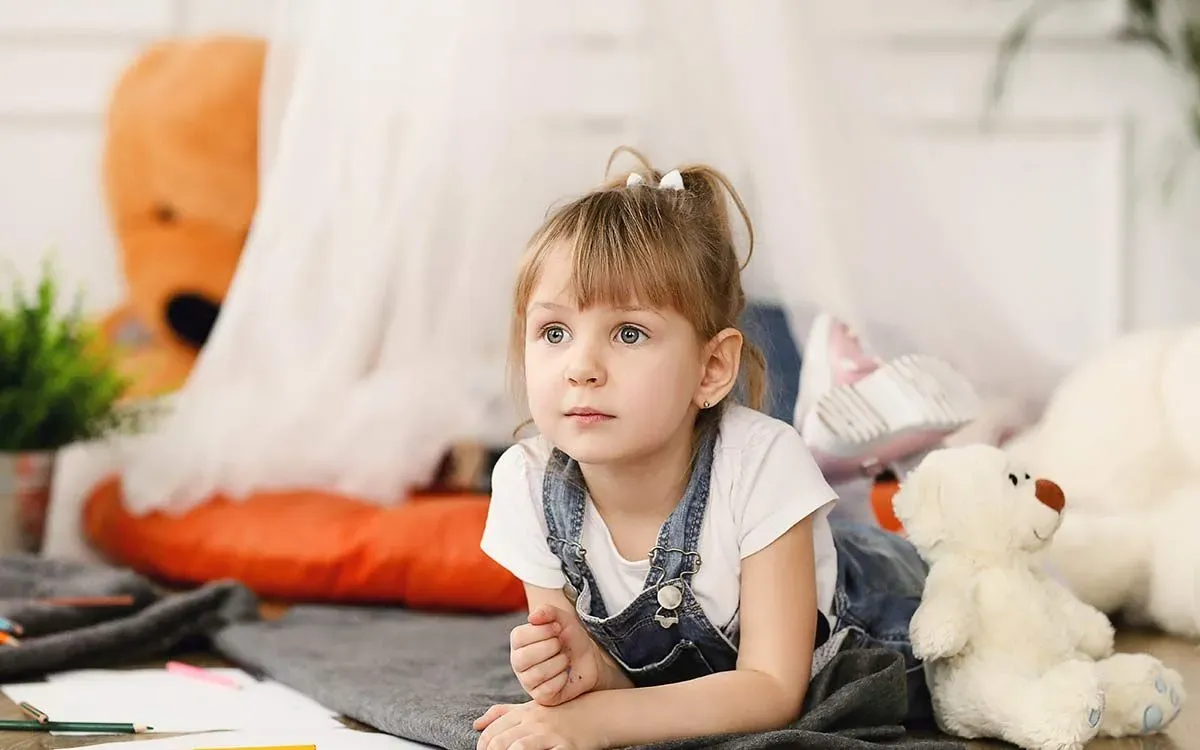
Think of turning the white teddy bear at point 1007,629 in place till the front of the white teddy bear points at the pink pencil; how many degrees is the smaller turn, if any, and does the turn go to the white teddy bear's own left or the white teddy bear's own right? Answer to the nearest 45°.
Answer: approximately 135° to the white teddy bear's own right

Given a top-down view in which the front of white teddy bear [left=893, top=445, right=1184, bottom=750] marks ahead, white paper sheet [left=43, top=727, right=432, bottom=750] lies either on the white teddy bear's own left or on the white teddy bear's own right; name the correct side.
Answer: on the white teddy bear's own right

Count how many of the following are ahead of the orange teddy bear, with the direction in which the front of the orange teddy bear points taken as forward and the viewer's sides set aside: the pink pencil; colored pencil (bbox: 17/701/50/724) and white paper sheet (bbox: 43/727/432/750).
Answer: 3

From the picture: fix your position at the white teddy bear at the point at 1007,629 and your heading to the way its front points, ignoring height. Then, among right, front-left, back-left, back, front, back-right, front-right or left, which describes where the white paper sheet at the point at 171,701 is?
back-right

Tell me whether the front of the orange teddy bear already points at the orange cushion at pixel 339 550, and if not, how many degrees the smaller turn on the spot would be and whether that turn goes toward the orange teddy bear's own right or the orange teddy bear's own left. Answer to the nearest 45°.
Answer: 0° — it already faces it

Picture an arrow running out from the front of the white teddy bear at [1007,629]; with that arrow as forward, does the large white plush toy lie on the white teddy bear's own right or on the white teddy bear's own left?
on the white teddy bear's own left

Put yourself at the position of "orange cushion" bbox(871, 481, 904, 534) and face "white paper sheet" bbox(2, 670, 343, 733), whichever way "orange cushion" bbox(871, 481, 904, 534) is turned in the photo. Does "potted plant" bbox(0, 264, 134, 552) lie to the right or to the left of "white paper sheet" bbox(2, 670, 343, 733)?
right

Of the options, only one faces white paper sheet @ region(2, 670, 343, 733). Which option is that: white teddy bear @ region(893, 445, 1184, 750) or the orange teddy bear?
the orange teddy bear

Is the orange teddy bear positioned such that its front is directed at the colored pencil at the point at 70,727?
yes

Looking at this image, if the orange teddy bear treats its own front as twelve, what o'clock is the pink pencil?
The pink pencil is roughly at 12 o'clock from the orange teddy bear.

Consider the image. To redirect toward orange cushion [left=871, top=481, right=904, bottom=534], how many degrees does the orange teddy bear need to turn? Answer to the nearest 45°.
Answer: approximately 45° to its left

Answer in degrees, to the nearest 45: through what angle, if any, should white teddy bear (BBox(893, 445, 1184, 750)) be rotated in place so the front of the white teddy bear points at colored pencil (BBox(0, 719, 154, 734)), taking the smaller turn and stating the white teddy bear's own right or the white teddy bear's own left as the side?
approximately 135° to the white teddy bear's own right
